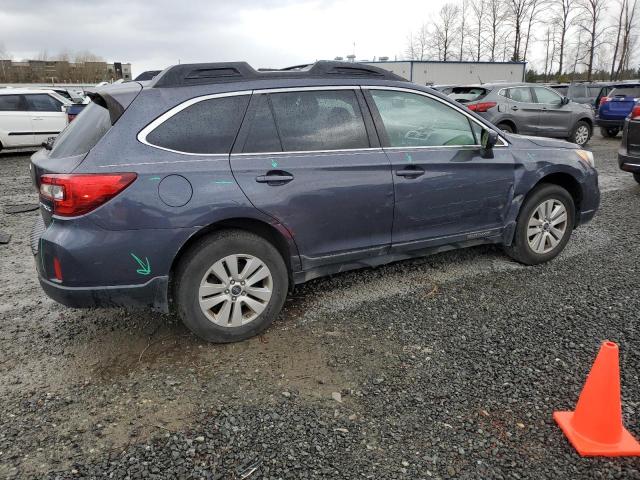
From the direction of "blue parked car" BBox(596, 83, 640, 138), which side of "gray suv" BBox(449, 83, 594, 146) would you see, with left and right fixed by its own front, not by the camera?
front

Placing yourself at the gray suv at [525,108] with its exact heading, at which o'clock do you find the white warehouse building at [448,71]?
The white warehouse building is roughly at 10 o'clock from the gray suv.

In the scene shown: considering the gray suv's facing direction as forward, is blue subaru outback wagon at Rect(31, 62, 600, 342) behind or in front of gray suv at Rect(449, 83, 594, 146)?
behind

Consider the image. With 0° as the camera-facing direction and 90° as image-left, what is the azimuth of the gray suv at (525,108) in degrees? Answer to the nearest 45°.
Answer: approximately 225°

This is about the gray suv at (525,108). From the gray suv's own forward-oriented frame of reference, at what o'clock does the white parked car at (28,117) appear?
The white parked car is roughly at 7 o'clock from the gray suv.

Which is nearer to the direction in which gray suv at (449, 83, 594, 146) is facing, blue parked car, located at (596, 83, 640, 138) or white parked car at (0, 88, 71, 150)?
the blue parked car

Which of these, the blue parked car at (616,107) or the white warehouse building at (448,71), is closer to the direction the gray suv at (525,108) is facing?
the blue parked car

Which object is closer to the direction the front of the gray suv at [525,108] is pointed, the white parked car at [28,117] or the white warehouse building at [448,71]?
the white warehouse building
